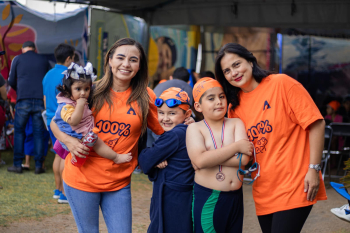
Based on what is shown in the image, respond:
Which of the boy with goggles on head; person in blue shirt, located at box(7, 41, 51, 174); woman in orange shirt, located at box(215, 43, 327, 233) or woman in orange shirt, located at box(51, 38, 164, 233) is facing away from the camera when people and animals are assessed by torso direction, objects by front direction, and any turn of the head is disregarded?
the person in blue shirt

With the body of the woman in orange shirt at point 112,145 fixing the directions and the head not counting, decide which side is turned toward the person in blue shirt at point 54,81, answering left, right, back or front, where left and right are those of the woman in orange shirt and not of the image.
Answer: back

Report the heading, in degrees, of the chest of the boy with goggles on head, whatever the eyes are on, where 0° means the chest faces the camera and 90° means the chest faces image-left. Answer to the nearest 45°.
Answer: approximately 45°

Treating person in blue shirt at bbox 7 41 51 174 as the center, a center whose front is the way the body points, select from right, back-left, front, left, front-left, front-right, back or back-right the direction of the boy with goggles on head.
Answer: back

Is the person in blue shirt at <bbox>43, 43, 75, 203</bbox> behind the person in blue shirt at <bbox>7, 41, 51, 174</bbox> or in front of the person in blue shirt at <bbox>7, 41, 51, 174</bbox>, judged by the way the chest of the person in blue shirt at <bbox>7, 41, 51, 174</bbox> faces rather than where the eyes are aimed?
behind

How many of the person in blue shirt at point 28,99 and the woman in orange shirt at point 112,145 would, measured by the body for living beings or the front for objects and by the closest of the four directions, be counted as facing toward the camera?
1

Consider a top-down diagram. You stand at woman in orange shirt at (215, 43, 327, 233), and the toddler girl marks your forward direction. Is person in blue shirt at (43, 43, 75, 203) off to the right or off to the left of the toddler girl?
right

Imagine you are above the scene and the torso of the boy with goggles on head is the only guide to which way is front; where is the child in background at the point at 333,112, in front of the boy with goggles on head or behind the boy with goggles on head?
behind

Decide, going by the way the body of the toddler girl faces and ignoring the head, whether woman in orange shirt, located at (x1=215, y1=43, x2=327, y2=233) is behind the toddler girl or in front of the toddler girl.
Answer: in front

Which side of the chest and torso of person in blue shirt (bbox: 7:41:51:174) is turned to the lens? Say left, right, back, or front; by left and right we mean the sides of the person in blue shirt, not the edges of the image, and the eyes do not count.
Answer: back

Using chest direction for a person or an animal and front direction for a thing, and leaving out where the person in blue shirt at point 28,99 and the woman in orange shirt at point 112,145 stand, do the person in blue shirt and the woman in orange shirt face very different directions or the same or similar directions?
very different directions

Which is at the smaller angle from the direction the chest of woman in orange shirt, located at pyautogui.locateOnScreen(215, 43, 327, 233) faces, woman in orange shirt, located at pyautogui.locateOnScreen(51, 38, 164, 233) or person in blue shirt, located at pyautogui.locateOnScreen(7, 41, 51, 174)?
the woman in orange shirt
